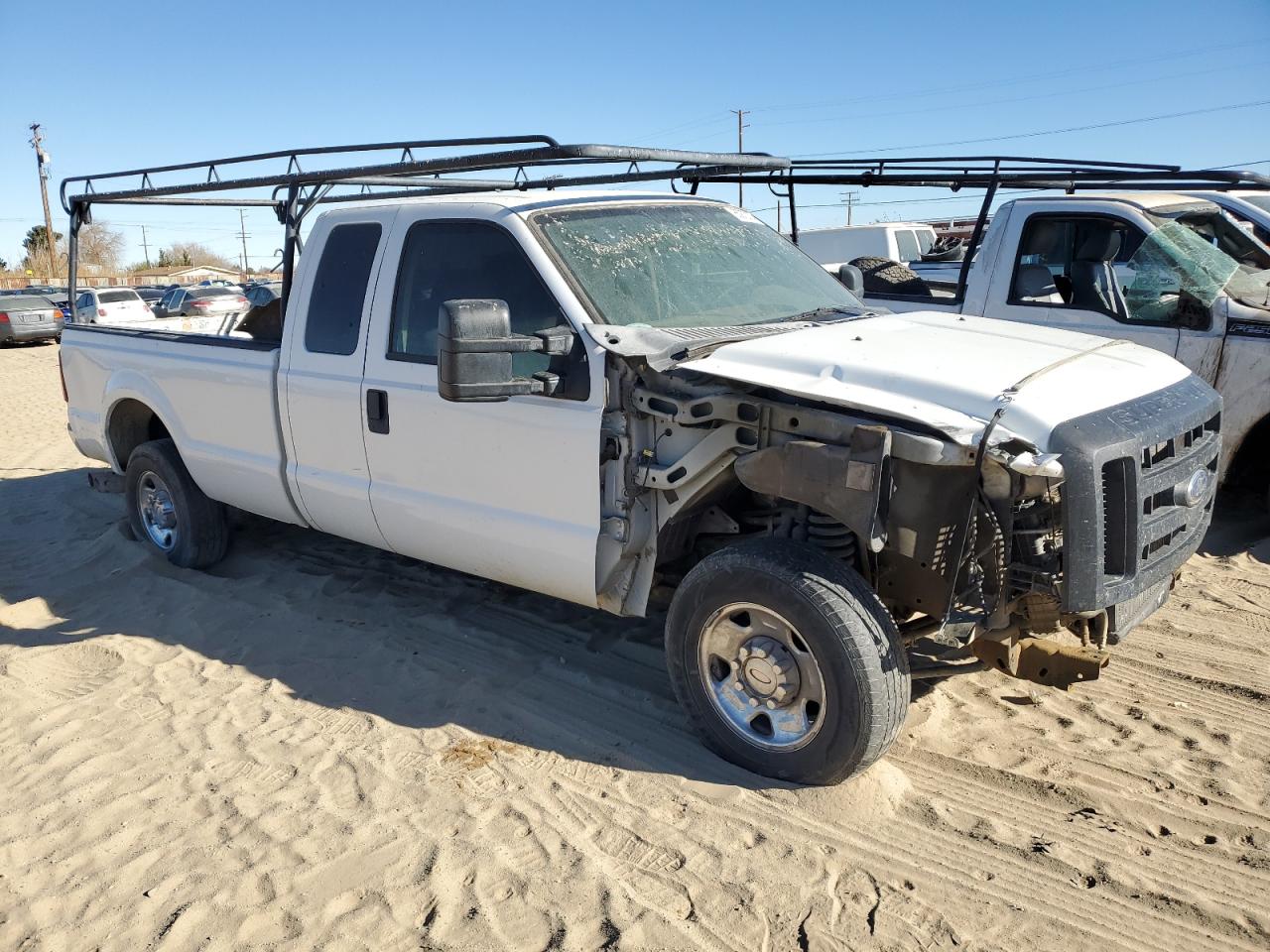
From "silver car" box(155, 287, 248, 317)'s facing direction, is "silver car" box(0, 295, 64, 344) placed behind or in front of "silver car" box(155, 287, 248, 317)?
in front

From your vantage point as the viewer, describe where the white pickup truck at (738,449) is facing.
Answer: facing the viewer and to the right of the viewer

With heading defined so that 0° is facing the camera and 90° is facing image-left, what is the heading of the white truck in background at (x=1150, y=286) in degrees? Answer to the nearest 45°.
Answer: approximately 315°

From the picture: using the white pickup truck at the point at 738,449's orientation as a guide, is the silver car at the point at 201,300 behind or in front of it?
behind

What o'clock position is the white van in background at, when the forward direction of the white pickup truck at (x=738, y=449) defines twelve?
The white van in background is roughly at 8 o'clock from the white pickup truck.

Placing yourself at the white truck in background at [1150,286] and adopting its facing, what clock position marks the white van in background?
The white van in background is roughly at 7 o'clock from the white truck in background.

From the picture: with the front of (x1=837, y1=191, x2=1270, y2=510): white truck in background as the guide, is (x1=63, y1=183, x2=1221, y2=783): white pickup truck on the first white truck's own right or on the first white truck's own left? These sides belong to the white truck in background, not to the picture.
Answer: on the first white truck's own right

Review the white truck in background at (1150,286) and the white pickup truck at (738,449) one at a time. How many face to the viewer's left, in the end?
0

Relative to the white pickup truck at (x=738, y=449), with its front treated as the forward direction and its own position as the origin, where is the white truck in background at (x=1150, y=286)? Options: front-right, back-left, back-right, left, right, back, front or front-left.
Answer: left

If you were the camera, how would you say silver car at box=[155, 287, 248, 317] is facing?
facing away from the viewer and to the left of the viewer
